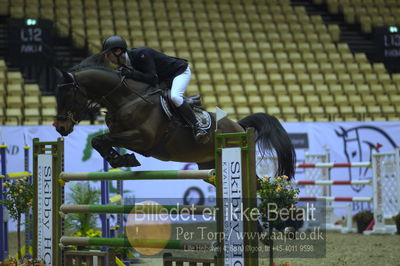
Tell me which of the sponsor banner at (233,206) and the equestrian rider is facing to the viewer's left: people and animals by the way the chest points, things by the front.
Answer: the equestrian rider

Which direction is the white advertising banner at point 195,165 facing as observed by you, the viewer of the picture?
facing the viewer

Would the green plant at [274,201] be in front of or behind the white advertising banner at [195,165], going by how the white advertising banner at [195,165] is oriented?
in front

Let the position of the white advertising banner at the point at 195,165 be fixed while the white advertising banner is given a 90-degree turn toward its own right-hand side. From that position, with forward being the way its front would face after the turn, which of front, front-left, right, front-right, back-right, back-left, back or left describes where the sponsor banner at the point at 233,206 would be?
left

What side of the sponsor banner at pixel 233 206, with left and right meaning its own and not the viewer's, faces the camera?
front

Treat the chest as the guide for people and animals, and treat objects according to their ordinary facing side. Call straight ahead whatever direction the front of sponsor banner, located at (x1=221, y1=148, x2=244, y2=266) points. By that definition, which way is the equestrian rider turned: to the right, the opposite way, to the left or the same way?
to the right

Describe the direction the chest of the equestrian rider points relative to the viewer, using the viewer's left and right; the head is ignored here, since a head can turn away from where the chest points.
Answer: facing to the left of the viewer

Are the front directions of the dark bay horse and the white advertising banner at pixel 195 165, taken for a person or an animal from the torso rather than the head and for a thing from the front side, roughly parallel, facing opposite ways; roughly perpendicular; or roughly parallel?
roughly perpendicular

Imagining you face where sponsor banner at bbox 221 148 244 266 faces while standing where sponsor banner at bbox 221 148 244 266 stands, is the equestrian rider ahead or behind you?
behind

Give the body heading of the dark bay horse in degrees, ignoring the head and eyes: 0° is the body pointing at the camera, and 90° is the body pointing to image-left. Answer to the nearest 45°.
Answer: approximately 90°

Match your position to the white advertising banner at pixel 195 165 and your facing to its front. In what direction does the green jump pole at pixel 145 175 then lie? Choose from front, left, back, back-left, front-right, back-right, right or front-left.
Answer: front

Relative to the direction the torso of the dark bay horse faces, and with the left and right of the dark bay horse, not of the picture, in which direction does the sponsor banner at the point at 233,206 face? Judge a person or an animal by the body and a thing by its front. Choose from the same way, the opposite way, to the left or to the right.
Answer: to the left

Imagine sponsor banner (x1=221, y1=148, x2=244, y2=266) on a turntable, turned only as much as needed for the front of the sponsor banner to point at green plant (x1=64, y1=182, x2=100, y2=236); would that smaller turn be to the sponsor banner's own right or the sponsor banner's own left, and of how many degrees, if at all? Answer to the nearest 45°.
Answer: approximately 135° to the sponsor banner's own right
